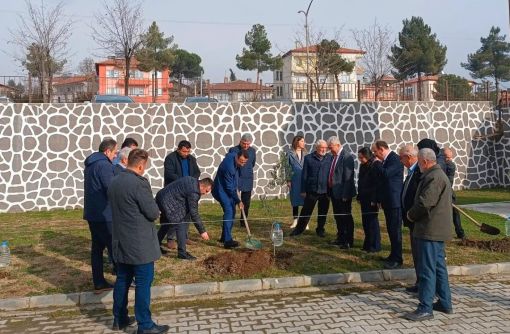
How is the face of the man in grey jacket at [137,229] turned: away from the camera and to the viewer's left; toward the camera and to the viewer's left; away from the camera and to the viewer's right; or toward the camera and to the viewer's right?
away from the camera and to the viewer's right

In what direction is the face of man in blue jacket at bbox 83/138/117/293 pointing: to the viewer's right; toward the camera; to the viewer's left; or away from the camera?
to the viewer's right

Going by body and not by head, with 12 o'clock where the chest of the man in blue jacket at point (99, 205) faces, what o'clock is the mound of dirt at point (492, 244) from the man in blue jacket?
The mound of dirt is roughly at 12 o'clock from the man in blue jacket.

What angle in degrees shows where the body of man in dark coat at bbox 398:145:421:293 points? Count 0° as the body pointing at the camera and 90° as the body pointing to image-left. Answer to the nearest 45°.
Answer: approximately 90°

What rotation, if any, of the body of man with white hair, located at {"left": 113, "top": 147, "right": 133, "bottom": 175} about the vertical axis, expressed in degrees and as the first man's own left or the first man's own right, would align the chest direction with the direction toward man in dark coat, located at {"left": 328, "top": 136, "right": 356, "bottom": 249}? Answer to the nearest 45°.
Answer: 0° — they already face them

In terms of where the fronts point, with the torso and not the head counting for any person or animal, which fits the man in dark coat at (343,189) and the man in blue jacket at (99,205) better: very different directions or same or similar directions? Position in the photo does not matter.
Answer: very different directions

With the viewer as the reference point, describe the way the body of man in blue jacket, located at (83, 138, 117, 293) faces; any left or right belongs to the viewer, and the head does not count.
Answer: facing to the right of the viewer

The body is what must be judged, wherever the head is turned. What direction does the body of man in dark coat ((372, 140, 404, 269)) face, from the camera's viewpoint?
to the viewer's left

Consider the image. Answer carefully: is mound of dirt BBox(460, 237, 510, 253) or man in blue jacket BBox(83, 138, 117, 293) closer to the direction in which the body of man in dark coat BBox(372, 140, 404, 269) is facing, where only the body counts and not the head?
the man in blue jacket

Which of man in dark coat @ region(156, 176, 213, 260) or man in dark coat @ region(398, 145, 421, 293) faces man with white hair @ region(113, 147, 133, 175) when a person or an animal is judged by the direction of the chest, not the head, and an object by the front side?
man in dark coat @ region(398, 145, 421, 293)

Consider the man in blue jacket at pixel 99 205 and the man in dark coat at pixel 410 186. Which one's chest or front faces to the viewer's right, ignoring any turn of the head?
the man in blue jacket

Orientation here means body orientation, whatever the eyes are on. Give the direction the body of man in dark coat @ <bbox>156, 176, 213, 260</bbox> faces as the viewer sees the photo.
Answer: to the viewer's right
